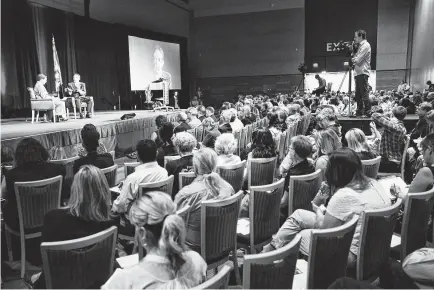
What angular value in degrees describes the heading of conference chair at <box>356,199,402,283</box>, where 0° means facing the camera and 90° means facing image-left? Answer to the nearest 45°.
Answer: approximately 135°

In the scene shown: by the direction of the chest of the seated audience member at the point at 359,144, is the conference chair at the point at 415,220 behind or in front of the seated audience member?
behind

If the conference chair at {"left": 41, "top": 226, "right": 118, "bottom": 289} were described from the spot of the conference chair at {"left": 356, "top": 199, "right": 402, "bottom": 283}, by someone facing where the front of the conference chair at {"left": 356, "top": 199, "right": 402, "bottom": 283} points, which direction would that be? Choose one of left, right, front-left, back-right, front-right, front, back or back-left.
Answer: left

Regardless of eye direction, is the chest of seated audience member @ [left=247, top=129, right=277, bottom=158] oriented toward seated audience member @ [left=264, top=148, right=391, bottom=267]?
no

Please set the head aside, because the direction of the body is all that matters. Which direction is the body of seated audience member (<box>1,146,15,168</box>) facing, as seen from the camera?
away from the camera

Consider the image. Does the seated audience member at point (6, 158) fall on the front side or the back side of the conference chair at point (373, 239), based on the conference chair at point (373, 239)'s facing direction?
on the front side

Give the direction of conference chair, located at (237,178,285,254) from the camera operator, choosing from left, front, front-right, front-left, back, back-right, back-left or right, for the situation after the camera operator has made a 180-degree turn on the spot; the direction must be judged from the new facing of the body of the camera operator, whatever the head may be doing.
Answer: right

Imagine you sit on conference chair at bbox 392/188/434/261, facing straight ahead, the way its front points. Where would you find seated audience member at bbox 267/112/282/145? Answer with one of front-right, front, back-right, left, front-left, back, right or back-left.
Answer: front

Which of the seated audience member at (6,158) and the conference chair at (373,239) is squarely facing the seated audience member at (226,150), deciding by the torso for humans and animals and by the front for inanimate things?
the conference chair

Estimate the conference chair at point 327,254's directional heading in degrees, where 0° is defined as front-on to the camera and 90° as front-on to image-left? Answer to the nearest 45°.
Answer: approximately 135°

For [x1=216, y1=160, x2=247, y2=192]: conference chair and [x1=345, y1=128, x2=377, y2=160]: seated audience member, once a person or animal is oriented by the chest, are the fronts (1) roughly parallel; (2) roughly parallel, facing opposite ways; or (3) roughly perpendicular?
roughly parallel

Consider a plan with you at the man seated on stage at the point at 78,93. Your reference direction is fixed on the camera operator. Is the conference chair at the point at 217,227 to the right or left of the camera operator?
right

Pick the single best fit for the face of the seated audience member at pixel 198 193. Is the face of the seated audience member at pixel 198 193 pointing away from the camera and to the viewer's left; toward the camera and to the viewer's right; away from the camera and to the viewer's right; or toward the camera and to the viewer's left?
away from the camera and to the viewer's left

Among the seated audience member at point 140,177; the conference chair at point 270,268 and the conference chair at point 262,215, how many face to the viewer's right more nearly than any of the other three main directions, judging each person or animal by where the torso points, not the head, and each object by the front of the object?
0

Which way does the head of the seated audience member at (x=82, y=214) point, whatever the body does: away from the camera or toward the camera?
away from the camera

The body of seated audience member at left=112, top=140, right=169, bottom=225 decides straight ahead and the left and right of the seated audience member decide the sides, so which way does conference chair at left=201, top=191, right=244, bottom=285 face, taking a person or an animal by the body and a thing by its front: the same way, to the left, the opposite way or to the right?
the same way

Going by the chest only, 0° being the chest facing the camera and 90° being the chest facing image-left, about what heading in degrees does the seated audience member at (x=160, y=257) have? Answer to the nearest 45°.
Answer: approximately 135°

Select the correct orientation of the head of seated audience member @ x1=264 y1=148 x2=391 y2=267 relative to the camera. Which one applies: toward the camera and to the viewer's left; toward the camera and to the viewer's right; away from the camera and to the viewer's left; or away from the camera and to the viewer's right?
away from the camera and to the viewer's left

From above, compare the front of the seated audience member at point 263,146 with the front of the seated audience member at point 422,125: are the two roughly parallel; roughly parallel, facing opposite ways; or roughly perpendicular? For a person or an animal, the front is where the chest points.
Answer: roughly parallel
